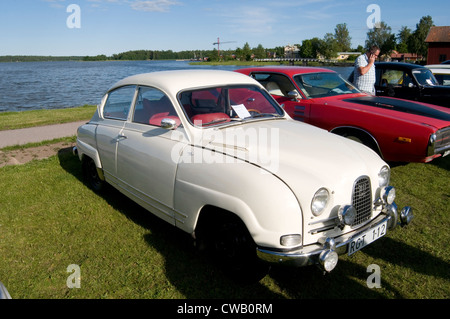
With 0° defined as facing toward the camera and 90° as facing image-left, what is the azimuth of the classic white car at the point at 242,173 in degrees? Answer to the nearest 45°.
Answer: approximately 315°

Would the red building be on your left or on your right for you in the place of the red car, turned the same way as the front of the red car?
on your left

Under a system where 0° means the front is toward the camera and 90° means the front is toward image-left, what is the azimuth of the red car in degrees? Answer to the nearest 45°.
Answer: approximately 315°

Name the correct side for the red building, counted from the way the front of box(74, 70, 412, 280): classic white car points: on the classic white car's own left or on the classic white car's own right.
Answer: on the classic white car's own left
